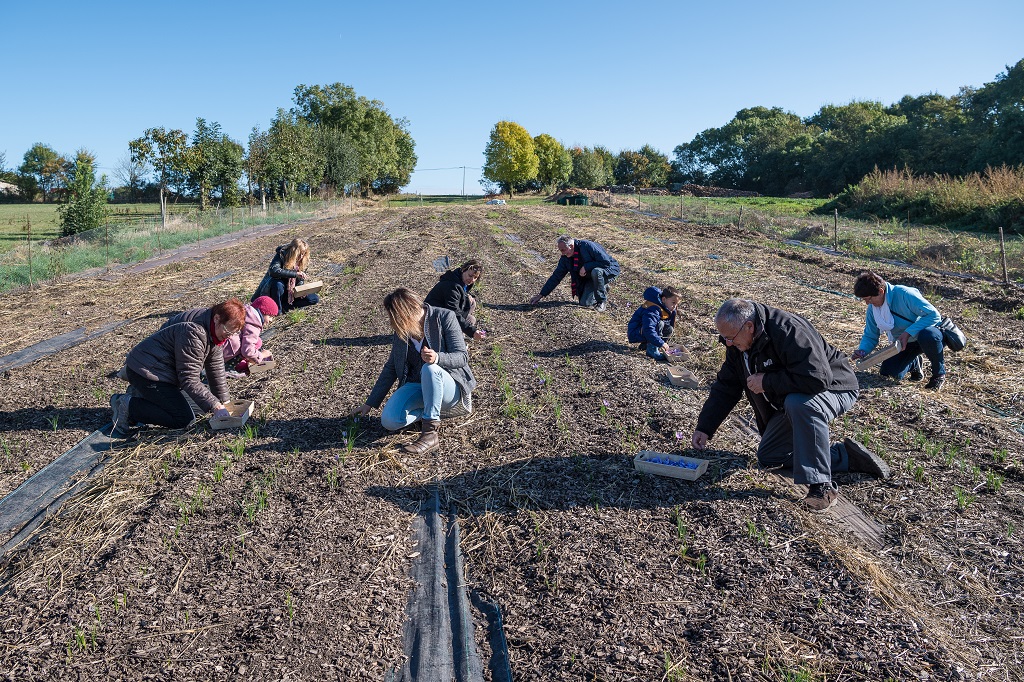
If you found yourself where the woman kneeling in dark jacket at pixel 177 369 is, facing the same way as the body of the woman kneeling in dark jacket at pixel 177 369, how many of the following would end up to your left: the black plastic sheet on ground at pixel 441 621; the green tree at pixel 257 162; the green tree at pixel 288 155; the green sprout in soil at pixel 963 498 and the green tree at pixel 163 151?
3

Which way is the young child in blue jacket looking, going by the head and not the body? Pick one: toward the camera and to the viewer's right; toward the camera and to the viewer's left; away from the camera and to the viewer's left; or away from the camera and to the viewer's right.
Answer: toward the camera and to the viewer's right

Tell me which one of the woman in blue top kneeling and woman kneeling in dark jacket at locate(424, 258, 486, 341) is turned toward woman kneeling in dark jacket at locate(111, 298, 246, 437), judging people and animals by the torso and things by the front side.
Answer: the woman in blue top kneeling

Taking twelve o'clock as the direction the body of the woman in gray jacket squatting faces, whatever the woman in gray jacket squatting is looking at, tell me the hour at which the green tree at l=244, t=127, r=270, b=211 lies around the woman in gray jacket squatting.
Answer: The green tree is roughly at 4 o'clock from the woman in gray jacket squatting.

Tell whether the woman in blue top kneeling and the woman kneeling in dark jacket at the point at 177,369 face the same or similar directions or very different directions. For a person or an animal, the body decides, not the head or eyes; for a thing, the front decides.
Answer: very different directions

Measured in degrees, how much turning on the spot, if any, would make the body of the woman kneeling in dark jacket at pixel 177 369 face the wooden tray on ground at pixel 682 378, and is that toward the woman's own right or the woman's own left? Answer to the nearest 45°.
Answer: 0° — they already face it

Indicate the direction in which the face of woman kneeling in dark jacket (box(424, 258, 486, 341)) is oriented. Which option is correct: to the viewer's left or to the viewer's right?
to the viewer's right

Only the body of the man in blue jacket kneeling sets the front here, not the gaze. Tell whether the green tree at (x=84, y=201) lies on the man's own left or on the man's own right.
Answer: on the man's own right

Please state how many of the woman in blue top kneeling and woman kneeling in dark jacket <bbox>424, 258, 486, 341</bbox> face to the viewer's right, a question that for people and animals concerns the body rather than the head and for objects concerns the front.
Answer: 1

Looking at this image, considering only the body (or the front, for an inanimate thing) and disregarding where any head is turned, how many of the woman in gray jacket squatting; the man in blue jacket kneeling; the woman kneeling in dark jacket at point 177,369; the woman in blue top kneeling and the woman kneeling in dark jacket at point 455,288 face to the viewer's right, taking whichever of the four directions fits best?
2

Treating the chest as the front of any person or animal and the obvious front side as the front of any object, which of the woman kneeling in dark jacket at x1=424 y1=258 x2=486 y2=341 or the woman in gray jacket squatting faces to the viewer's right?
the woman kneeling in dark jacket
